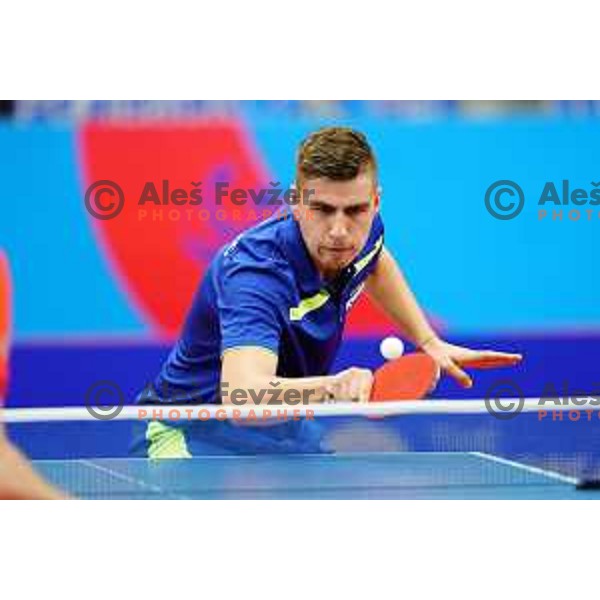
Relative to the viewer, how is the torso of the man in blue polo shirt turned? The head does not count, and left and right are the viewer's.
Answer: facing the viewer and to the right of the viewer

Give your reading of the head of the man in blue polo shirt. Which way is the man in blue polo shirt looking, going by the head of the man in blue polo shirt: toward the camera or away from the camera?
toward the camera
